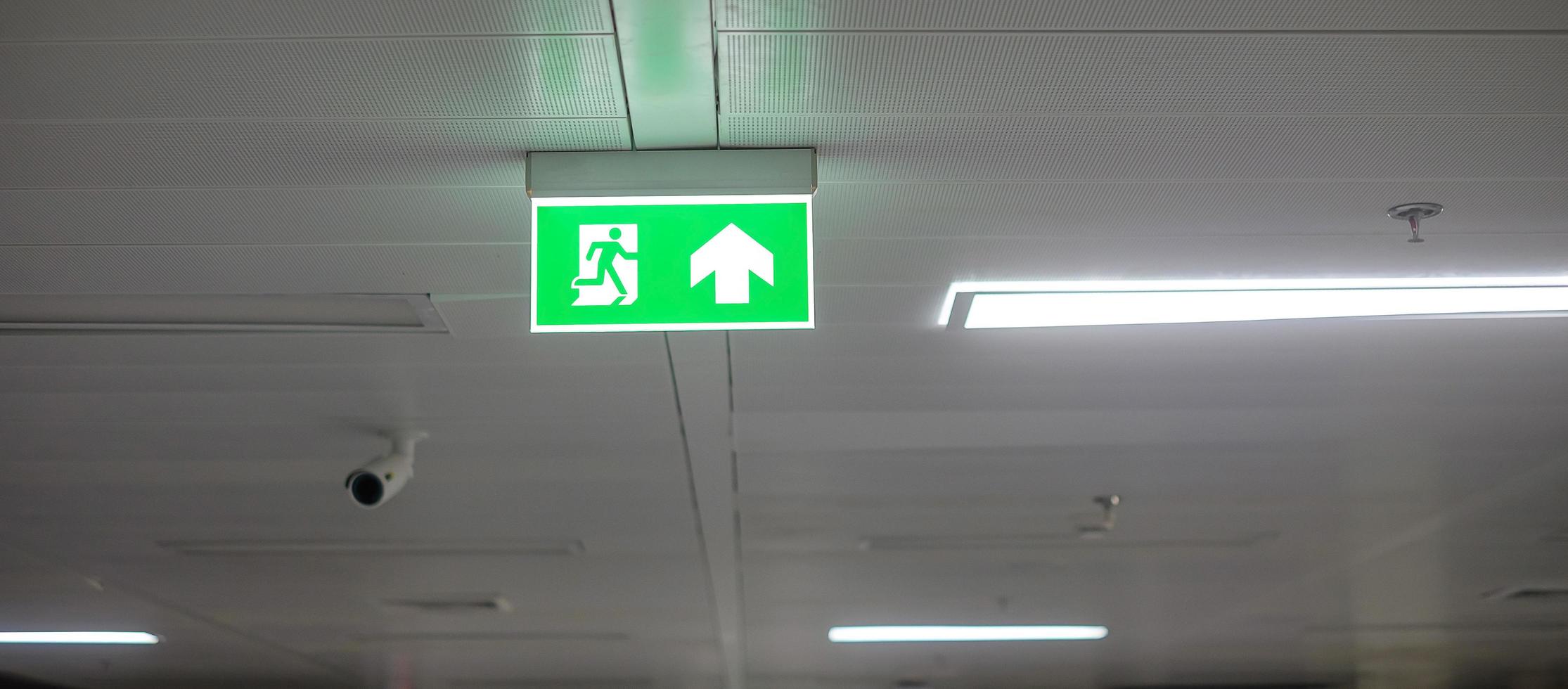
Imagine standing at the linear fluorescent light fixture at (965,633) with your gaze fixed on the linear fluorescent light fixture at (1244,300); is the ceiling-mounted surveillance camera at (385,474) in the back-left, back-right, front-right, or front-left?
front-right

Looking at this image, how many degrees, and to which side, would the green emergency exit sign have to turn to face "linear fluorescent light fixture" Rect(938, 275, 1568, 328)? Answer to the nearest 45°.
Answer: approximately 135° to its left

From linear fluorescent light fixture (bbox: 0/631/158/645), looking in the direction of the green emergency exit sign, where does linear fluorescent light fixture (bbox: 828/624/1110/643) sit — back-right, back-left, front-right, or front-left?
front-left

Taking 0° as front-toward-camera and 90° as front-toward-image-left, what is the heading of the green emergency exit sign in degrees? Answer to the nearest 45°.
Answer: approximately 0°

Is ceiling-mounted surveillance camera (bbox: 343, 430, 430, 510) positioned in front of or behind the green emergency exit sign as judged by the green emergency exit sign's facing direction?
behind

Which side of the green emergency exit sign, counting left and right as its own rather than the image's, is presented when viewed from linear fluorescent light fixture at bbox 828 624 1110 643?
back

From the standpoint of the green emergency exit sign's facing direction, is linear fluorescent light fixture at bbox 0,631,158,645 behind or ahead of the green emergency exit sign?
behind
